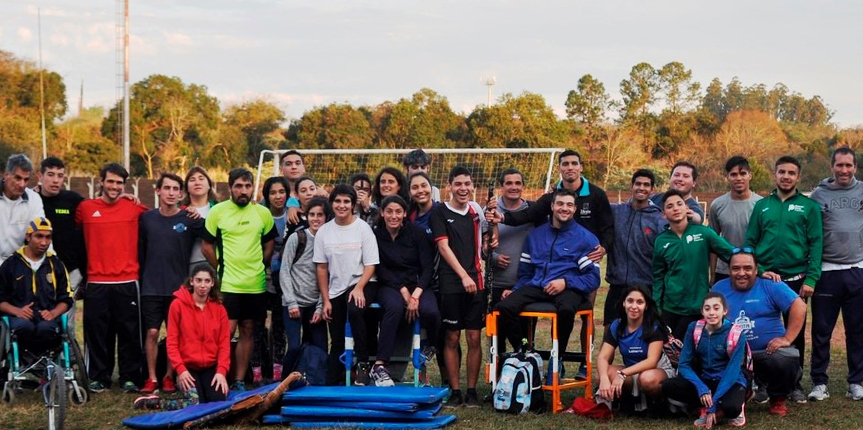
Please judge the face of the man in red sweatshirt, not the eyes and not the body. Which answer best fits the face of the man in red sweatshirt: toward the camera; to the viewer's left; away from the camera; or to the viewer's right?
toward the camera

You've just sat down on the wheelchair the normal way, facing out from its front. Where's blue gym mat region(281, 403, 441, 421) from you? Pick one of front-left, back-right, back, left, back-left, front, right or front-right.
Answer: front-left

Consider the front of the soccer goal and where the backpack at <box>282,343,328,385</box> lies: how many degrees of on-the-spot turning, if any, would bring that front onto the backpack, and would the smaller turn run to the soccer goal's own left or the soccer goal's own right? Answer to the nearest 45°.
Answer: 0° — it already faces it

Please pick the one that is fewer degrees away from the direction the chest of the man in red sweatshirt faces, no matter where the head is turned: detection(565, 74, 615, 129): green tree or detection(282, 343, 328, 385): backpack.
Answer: the backpack

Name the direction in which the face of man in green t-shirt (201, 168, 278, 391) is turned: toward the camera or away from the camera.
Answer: toward the camera

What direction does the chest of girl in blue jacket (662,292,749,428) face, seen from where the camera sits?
toward the camera

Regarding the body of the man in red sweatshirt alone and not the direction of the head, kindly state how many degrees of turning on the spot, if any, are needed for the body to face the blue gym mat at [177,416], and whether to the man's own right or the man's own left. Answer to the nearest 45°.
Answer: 0° — they already face it

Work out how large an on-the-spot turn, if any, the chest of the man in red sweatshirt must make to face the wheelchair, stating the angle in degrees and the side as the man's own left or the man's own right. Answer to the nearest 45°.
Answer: approximately 45° to the man's own right

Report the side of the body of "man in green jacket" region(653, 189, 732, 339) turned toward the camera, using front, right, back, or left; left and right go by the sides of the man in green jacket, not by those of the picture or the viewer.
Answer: front

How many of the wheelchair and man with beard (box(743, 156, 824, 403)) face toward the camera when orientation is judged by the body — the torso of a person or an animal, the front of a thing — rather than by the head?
2

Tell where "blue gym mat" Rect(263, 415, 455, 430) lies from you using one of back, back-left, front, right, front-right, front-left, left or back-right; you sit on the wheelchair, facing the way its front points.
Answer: front-left

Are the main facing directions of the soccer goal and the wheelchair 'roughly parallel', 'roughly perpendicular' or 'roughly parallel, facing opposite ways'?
roughly parallel

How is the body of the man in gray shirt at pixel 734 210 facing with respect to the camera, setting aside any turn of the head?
toward the camera

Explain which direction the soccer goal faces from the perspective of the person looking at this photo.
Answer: facing the viewer
